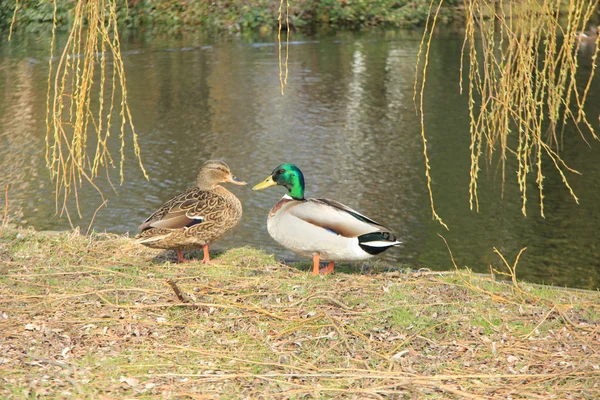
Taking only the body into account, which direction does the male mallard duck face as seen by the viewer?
to the viewer's left

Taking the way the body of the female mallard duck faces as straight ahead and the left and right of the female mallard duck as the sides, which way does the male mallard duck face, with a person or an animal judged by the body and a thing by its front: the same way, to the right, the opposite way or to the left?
the opposite way

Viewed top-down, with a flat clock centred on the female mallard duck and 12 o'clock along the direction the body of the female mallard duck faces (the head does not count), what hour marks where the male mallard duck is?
The male mallard duck is roughly at 1 o'clock from the female mallard duck.

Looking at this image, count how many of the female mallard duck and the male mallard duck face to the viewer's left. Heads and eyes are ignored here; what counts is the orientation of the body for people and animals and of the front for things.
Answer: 1

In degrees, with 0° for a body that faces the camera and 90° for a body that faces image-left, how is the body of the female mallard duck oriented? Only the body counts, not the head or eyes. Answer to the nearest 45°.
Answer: approximately 270°
